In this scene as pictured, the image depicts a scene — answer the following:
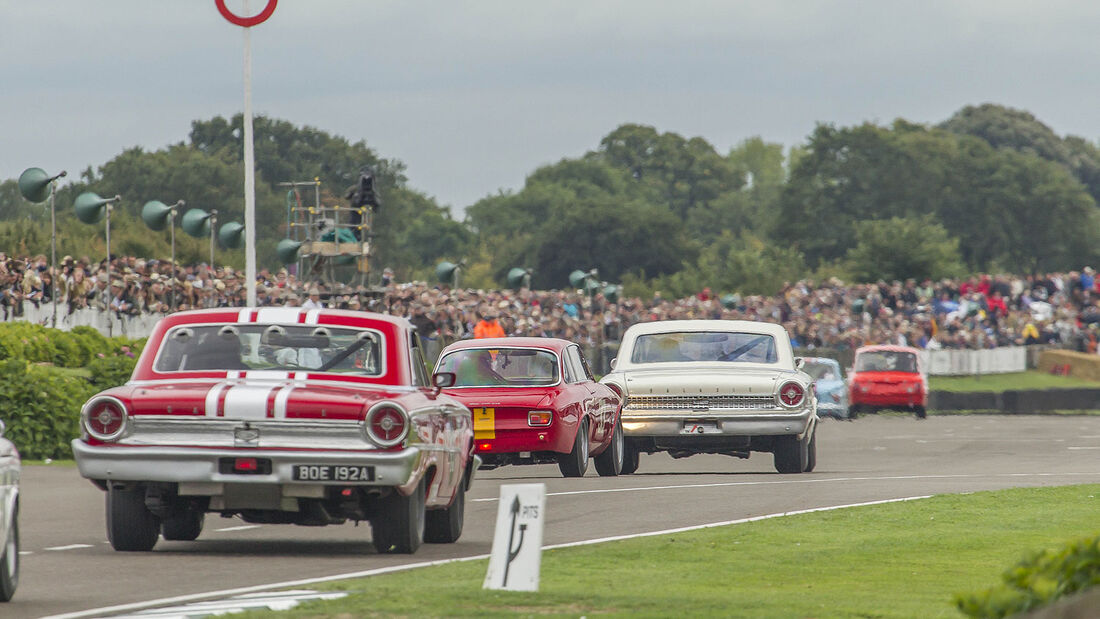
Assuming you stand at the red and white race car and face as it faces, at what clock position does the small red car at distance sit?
The small red car at distance is roughly at 1 o'clock from the red and white race car.

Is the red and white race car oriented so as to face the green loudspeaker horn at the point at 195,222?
yes

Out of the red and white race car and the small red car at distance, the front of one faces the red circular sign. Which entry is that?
the red and white race car

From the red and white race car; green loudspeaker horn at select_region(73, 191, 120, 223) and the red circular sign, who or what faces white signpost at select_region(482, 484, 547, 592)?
the red circular sign

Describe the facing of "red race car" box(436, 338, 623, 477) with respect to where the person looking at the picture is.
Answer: facing away from the viewer and to the right of the viewer

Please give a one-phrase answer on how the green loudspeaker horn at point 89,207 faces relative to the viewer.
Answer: facing away from the viewer and to the left of the viewer

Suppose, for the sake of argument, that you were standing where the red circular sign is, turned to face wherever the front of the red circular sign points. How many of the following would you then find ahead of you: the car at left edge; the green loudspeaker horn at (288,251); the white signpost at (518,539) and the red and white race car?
3

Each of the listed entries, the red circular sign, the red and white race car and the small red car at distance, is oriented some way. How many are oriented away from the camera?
2

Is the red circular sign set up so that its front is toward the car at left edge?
yes

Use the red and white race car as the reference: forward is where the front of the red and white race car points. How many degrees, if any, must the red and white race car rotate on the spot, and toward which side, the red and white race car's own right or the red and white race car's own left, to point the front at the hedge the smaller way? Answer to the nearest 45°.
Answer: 0° — it already faces it

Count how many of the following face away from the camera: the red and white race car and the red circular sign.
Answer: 1

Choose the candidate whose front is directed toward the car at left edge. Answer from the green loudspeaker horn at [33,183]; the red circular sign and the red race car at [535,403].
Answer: the red circular sign
